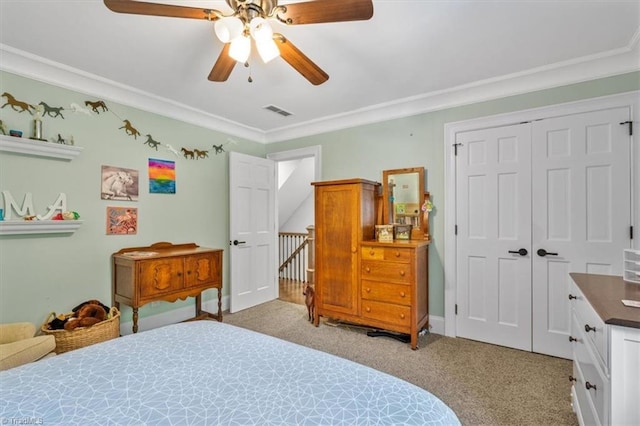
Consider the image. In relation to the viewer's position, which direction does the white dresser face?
facing to the left of the viewer

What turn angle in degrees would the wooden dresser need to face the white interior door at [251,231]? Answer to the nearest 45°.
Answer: approximately 45° to its right

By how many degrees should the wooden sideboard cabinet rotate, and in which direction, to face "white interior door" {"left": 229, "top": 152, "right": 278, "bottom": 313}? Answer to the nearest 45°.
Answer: approximately 90° to its left

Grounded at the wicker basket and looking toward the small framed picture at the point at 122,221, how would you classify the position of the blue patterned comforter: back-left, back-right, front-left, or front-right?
back-right

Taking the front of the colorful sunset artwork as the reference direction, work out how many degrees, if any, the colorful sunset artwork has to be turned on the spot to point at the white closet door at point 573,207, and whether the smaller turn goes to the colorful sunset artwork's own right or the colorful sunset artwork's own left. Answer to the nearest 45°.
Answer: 0° — it already faces it

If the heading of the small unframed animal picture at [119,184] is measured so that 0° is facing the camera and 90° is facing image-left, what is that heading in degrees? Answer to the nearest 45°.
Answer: approximately 315°

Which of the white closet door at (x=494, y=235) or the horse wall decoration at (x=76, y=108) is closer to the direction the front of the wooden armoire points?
the horse wall decoration
